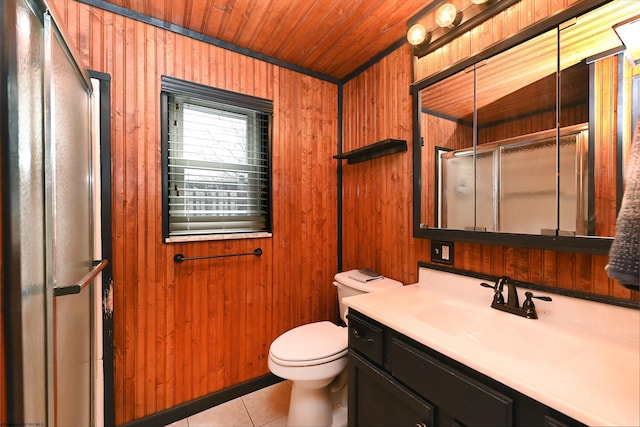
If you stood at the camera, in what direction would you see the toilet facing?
facing the viewer and to the left of the viewer

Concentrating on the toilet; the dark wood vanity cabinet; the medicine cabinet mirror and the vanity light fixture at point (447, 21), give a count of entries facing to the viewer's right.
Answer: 0

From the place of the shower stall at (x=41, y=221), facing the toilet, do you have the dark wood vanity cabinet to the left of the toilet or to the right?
right

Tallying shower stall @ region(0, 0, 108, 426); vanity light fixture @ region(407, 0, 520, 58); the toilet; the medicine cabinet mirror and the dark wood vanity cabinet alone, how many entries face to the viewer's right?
1

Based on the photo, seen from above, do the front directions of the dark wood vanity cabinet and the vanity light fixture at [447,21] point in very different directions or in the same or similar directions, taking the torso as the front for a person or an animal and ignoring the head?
same or similar directions

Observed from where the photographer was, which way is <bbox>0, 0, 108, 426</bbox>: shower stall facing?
facing to the right of the viewer

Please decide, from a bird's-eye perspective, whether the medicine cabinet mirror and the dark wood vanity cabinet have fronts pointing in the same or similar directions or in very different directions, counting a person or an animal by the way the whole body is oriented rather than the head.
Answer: same or similar directions

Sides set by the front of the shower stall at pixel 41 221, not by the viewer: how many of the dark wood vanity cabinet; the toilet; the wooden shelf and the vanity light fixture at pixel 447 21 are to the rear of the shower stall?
0

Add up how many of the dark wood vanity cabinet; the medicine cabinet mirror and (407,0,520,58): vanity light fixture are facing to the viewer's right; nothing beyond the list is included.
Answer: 0

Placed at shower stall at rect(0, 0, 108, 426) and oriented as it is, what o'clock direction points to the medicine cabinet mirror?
The medicine cabinet mirror is roughly at 1 o'clock from the shower stall.

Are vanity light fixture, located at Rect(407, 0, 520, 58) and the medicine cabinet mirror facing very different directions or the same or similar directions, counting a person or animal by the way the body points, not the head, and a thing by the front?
same or similar directions

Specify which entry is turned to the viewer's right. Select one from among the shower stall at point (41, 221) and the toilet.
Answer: the shower stall

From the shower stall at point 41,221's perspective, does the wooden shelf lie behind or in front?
in front

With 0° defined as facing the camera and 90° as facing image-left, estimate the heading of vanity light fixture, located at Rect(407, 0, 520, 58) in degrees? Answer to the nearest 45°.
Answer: approximately 45°
